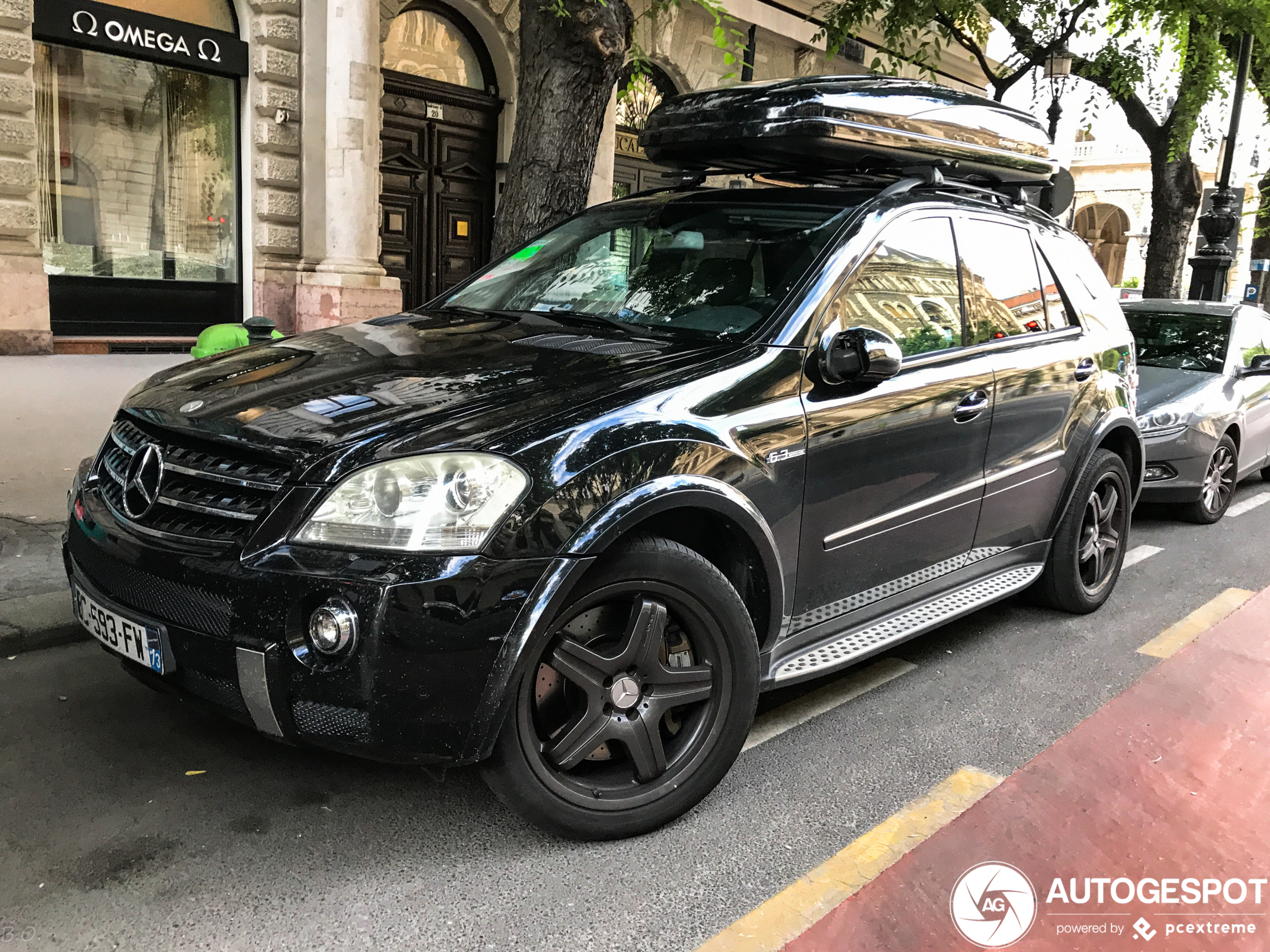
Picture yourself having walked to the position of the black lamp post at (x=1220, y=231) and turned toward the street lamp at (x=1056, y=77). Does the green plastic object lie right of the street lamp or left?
left

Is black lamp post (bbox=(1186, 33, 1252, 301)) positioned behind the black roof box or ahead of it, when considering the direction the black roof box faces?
behind

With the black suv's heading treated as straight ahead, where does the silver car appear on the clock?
The silver car is roughly at 6 o'clock from the black suv.

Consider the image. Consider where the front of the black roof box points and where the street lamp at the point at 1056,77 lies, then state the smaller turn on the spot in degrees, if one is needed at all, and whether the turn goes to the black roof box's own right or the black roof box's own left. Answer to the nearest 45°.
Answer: approximately 135° to the black roof box's own right

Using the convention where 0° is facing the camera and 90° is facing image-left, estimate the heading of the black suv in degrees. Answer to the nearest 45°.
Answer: approximately 45°

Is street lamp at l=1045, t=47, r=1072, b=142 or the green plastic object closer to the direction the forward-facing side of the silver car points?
the green plastic object

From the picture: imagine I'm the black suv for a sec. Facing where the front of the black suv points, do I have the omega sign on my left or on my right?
on my right

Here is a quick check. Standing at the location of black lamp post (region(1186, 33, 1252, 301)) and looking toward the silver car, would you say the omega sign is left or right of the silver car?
right

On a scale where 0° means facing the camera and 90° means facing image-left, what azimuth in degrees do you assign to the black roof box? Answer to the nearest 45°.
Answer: approximately 45°

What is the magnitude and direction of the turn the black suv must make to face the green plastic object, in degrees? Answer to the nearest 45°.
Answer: approximately 90° to its right

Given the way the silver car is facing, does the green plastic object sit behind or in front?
in front

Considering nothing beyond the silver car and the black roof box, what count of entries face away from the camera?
0

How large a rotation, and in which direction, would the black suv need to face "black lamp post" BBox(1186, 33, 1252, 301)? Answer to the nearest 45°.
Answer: approximately 180°

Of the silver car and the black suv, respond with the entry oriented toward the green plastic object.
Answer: the silver car
